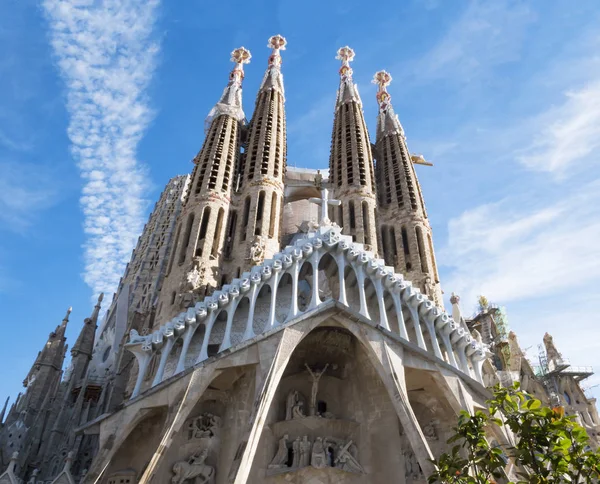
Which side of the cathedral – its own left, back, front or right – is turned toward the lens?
front
